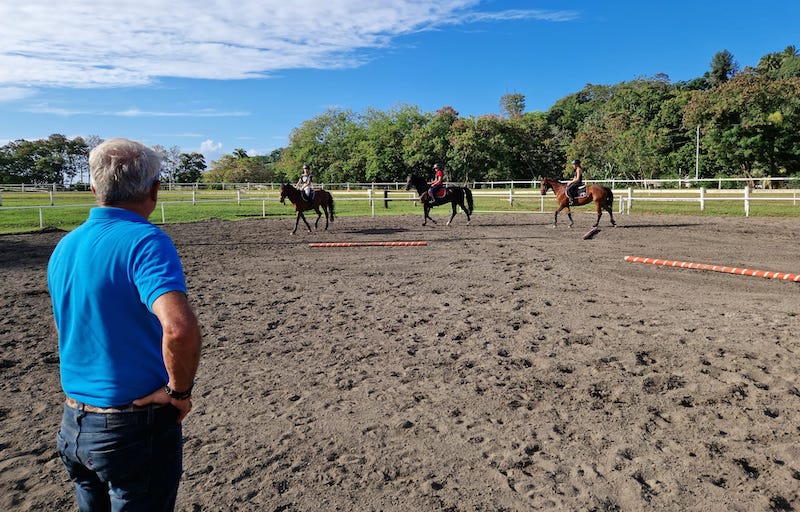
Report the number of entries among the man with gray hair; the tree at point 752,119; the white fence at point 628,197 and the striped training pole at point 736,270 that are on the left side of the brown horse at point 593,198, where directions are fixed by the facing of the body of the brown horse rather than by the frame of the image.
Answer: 2

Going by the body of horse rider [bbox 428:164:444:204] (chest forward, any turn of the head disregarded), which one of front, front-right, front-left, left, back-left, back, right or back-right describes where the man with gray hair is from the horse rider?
left

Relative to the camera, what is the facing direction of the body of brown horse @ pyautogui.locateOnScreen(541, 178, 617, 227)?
to the viewer's left

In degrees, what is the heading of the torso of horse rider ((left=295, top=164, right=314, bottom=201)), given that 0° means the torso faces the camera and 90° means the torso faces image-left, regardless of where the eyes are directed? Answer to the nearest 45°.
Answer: approximately 45°

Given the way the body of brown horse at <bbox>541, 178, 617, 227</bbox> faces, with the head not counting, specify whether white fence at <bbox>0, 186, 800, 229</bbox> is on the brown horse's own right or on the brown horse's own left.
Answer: on the brown horse's own right

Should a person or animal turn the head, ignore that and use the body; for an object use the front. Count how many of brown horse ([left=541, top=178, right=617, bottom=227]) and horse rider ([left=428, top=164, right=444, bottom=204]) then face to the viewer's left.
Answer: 2

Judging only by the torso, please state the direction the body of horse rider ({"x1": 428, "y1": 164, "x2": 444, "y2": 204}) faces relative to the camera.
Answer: to the viewer's left

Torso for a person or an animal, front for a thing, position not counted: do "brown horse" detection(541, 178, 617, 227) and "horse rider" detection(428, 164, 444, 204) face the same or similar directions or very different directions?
same or similar directions

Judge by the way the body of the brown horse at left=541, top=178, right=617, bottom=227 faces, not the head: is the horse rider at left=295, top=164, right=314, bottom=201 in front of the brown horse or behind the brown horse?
in front

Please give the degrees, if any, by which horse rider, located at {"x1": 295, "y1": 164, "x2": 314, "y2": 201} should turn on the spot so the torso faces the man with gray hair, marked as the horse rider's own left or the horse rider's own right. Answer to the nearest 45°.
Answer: approximately 45° to the horse rider's own left

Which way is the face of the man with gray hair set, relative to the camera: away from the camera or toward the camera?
away from the camera
